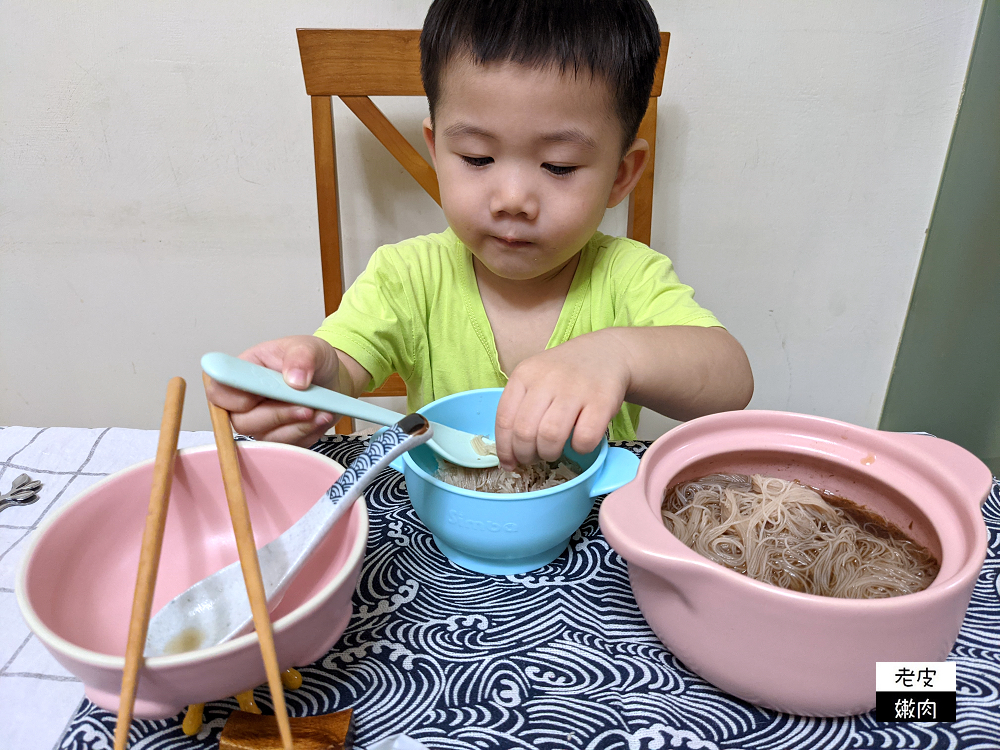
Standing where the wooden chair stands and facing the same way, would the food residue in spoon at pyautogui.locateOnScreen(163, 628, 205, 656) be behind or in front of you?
in front

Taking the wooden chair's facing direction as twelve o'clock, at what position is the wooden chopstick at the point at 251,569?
The wooden chopstick is roughly at 12 o'clock from the wooden chair.

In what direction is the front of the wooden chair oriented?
toward the camera

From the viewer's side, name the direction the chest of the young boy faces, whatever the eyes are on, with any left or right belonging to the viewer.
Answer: facing the viewer

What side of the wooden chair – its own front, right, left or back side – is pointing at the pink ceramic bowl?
front

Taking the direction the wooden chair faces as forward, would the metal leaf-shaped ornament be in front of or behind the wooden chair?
in front
